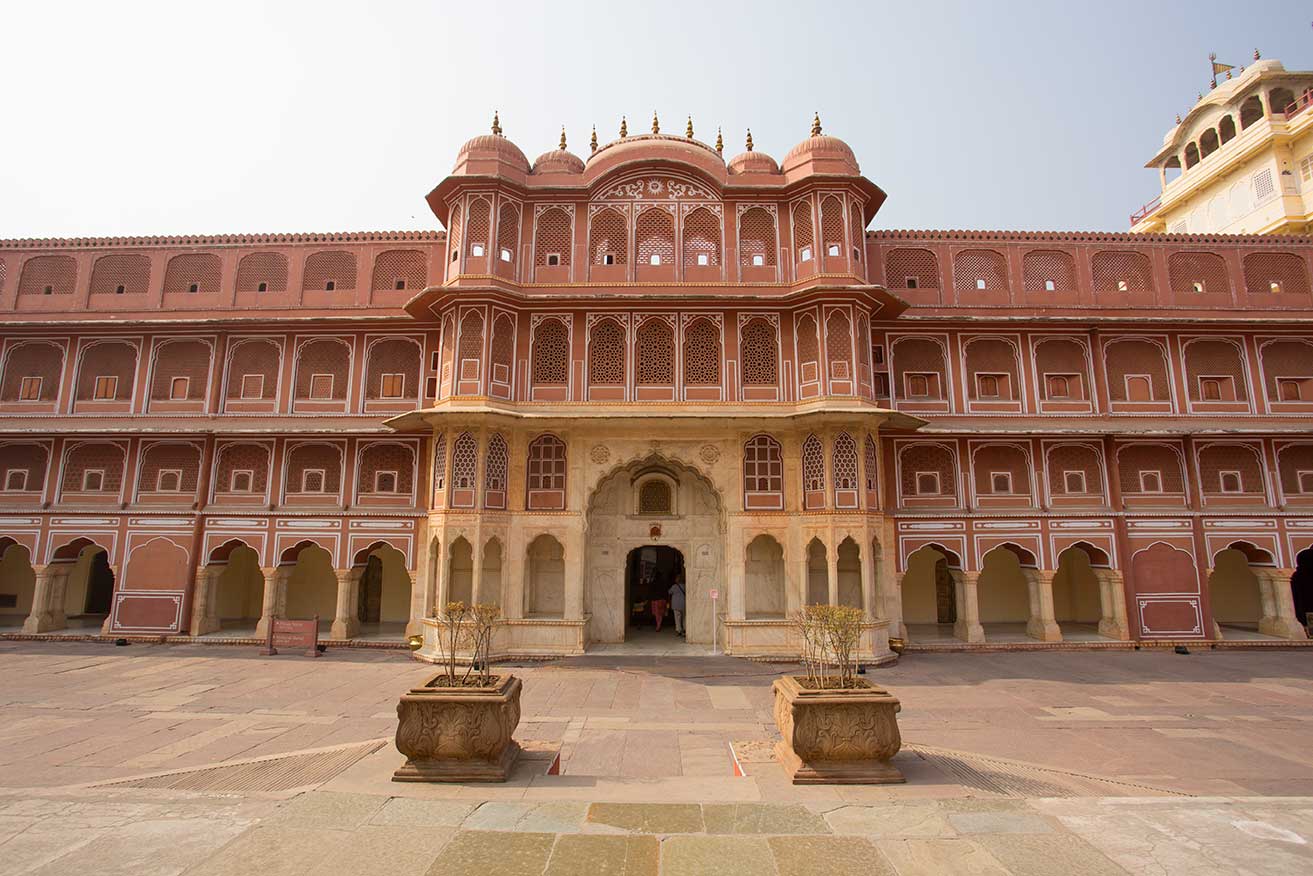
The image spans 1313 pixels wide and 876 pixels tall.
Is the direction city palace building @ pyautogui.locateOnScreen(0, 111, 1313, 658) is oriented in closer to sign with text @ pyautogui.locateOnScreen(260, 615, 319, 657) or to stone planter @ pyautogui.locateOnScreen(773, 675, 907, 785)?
the stone planter

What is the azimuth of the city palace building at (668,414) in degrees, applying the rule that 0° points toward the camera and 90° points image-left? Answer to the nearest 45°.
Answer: approximately 0°

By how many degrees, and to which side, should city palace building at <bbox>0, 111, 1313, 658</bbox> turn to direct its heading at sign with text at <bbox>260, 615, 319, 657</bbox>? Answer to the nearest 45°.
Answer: approximately 90° to its right

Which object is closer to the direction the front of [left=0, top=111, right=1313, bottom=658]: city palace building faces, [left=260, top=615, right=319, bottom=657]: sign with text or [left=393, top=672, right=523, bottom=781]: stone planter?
the stone planter

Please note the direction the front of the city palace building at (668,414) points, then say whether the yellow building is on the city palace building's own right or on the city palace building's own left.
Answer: on the city palace building's own left

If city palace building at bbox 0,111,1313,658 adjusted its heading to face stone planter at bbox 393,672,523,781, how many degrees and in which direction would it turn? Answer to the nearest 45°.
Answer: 0° — it already faces it

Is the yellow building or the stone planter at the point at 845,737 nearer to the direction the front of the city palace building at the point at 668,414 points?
the stone planter

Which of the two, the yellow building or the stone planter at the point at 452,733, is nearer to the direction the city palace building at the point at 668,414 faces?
the stone planter

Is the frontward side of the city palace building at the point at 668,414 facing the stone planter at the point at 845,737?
yes
